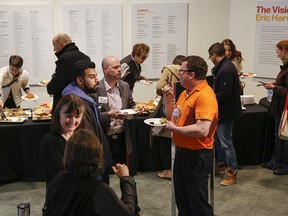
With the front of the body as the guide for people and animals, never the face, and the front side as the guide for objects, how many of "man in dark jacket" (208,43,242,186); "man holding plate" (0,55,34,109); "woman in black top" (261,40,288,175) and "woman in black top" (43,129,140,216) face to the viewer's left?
2

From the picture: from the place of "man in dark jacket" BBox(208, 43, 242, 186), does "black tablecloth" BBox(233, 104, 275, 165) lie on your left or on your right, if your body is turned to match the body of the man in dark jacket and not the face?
on your right

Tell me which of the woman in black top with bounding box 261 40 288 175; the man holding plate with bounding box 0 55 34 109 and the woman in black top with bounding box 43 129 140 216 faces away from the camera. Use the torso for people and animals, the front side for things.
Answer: the woman in black top with bounding box 43 129 140 216

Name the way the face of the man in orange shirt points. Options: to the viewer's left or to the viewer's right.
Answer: to the viewer's left

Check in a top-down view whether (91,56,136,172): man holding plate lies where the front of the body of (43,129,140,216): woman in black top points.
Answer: yes

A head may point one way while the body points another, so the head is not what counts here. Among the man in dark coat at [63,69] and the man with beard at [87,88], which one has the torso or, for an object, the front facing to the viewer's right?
the man with beard

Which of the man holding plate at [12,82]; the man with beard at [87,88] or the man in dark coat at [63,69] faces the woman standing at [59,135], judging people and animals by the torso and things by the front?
the man holding plate

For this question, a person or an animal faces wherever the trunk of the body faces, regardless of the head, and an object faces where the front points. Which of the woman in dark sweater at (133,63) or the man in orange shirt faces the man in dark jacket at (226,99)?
the woman in dark sweater at (133,63)

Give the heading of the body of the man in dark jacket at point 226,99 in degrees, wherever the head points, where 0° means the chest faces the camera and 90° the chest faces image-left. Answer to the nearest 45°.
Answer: approximately 90°

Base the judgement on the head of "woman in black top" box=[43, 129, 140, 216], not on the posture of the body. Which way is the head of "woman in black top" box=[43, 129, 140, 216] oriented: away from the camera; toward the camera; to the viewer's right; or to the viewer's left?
away from the camera
